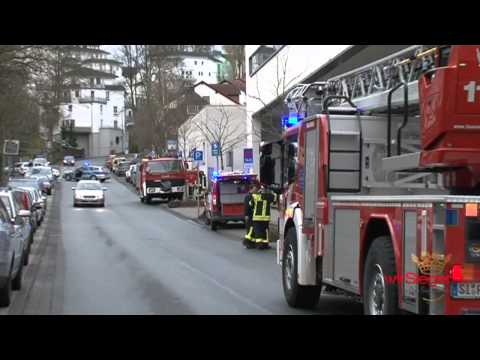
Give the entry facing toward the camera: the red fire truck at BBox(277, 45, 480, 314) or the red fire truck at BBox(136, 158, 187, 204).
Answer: the red fire truck at BBox(136, 158, 187, 204)

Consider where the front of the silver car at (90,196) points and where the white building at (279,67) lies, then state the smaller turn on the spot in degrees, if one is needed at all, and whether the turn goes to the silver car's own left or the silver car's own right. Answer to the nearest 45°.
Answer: approximately 45° to the silver car's own left

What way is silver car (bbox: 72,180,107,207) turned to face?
toward the camera

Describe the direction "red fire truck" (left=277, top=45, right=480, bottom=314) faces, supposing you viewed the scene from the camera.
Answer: facing away from the viewer and to the left of the viewer

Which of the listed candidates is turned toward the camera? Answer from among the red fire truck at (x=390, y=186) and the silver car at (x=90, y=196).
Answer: the silver car

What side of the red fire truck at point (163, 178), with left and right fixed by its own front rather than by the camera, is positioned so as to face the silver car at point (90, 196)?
right

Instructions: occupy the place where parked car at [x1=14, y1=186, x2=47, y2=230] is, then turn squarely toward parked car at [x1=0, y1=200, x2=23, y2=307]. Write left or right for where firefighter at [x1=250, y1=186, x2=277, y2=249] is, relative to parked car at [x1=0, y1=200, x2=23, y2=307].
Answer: left

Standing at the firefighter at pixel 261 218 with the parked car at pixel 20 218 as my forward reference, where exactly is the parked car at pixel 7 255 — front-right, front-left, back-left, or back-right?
front-left

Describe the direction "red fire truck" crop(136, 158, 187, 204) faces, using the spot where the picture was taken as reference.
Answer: facing the viewer

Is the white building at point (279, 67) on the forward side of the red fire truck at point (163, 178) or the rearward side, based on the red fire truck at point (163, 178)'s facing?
on the forward side

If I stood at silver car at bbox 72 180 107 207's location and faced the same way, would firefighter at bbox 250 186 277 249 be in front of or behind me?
in front

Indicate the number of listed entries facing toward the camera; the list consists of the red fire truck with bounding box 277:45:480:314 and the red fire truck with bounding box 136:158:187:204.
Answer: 1

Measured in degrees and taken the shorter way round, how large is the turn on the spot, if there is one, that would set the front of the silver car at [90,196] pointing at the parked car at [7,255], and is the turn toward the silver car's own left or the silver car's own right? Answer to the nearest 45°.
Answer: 0° — it already faces it

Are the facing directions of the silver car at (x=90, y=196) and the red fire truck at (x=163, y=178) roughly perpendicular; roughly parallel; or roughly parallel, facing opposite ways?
roughly parallel
